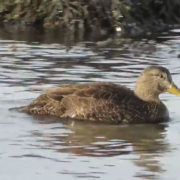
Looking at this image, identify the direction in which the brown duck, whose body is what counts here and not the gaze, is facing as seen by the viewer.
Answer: to the viewer's right
